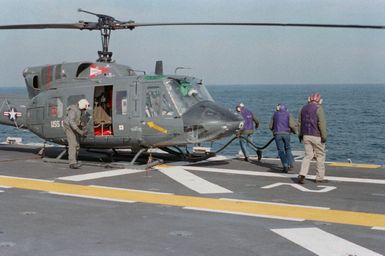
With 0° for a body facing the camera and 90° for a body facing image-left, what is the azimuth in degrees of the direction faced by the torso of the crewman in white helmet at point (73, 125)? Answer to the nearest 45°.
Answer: approximately 270°

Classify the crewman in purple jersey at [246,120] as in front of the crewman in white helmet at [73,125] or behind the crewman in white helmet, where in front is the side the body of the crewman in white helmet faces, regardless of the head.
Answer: in front

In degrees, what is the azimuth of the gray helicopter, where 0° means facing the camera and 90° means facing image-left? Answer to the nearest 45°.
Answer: approximately 315°

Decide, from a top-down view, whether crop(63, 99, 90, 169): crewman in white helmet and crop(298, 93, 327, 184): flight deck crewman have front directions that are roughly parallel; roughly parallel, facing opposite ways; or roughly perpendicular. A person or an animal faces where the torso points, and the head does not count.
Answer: roughly perpendicular

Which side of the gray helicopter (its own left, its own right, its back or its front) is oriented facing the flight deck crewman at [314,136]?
front

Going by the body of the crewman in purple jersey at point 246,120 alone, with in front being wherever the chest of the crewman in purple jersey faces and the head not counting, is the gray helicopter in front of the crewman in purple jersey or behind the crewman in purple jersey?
in front

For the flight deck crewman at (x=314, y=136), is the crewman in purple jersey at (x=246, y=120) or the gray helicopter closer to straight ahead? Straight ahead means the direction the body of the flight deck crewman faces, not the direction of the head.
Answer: the crewman in purple jersey

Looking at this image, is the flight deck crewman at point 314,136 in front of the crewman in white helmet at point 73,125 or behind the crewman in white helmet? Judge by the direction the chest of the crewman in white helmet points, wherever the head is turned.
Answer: in front

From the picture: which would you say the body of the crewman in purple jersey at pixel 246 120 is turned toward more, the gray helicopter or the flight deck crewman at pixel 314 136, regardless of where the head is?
the gray helicopter

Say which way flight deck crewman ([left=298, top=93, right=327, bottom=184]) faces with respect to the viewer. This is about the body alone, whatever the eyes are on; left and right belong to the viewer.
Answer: facing away from the viewer and to the right of the viewer
